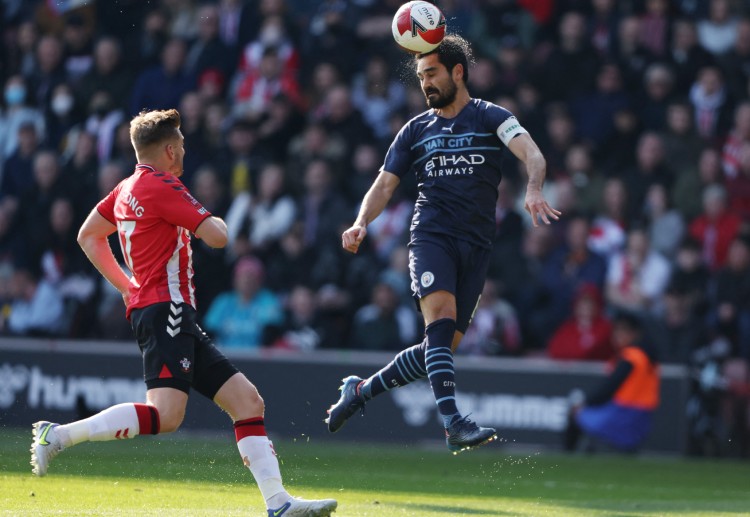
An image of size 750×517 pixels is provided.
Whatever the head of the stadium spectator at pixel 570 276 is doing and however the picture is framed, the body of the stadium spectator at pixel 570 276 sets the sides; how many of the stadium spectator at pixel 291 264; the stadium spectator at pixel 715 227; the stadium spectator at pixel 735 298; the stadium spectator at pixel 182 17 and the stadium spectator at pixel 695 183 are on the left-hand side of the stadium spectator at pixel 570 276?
3

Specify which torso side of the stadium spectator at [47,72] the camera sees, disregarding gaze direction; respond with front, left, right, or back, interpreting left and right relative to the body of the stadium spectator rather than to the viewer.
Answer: front

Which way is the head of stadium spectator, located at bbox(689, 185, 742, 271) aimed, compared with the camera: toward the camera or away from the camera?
toward the camera

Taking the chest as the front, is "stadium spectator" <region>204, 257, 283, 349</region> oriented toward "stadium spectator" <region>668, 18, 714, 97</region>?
no

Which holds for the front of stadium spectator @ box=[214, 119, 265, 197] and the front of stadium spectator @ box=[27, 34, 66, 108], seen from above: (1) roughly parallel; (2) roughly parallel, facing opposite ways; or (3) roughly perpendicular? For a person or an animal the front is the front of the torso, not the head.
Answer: roughly parallel

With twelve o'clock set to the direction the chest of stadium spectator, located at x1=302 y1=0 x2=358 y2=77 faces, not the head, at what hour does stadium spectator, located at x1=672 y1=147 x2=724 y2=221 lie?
stadium spectator, located at x1=672 y1=147 x2=724 y2=221 is roughly at 10 o'clock from stadium spectator, located at x1=302 y1=0 x2=358 y2=77.

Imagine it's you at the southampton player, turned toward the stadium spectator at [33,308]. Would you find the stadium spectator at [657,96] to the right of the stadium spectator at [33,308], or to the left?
right

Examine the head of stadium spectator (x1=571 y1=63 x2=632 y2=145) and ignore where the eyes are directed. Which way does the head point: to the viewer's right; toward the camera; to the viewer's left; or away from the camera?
toward the camera

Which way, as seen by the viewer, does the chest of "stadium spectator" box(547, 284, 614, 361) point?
toward the camera

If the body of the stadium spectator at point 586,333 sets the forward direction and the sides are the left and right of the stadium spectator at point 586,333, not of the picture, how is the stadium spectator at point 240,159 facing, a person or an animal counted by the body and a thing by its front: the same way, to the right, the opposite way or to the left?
the same way

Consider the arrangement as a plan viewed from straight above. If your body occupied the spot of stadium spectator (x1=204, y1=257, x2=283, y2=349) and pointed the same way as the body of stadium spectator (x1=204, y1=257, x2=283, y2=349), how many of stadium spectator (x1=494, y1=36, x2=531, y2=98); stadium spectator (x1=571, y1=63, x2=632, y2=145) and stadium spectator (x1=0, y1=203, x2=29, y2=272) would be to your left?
2

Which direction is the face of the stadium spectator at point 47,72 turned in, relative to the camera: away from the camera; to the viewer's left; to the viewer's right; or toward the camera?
toward the camera

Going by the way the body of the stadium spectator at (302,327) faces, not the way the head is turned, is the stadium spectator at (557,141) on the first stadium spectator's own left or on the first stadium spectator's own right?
on the first stadium spectator's own left

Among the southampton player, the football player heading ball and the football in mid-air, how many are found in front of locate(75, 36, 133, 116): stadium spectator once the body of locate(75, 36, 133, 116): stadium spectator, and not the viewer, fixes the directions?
3
